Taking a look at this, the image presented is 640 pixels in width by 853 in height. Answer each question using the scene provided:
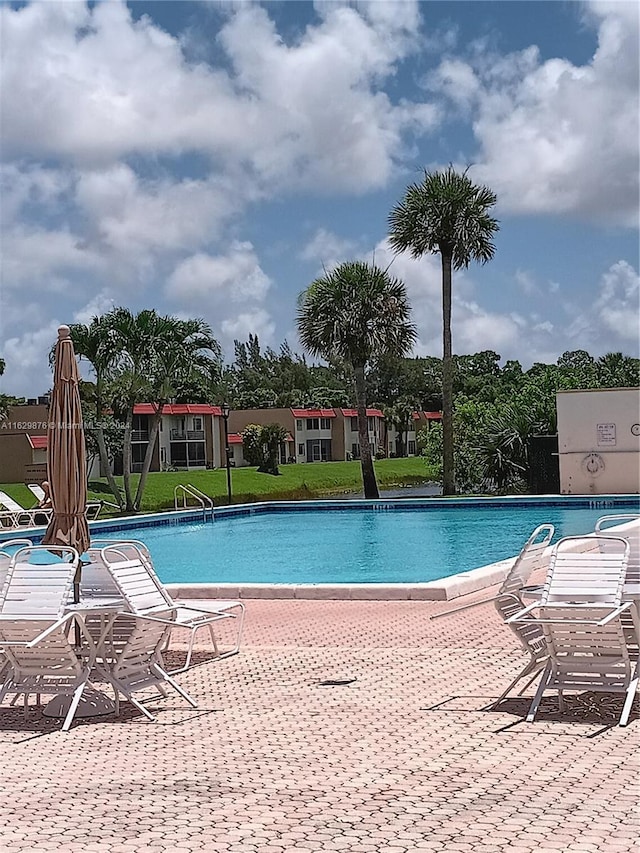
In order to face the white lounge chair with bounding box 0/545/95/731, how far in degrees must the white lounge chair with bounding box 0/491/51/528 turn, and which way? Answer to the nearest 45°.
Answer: approximately 90° to its right

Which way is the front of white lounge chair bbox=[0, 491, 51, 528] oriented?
to the viewer's right

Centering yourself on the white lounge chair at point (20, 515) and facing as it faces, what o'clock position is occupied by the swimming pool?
The swimming pool is roughly at 1 o'clock from the white lounge chair.

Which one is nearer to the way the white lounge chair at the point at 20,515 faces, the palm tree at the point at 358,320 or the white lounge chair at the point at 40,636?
the palm tree

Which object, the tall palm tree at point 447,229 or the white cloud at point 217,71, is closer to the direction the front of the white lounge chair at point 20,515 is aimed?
the tall palm tree

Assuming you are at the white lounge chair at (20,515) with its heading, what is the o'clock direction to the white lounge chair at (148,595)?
the white lounge chair at (148,595) is roughly at 3 o'clock from the white lounge chair at (20,515).

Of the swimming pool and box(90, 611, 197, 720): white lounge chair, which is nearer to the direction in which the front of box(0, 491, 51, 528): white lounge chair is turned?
the swimming pool

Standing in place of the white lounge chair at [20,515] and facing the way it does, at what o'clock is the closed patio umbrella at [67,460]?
The closed patio umbrella is roughly at 3 o'clock from the white lounge chair.
